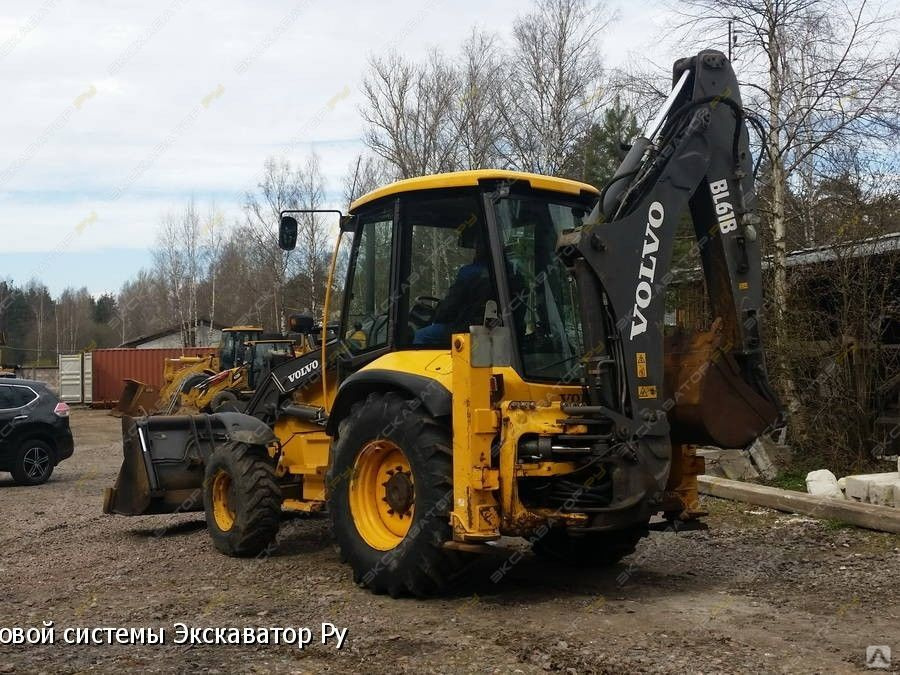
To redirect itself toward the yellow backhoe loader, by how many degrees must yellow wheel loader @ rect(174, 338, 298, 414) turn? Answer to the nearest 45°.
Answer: approximately 90° to its left

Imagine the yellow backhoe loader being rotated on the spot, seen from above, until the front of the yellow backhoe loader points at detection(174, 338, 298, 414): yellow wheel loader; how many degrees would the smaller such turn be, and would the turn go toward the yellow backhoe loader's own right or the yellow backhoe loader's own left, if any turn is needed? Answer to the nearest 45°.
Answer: approximately 45° to the yellow backhoe loader's own right

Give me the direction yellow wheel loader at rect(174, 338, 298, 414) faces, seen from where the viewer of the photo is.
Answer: facing to the left of the viewer

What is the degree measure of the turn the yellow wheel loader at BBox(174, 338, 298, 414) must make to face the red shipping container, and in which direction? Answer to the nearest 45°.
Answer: approximately 90° to its right

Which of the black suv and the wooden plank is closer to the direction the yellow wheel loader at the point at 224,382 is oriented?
the black suv

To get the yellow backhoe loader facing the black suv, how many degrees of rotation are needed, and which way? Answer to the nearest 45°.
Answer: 0° — it already faces it

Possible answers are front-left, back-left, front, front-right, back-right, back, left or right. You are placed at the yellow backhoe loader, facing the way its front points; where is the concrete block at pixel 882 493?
right

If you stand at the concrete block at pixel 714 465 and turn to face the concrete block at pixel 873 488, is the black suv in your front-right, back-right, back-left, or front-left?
back-right

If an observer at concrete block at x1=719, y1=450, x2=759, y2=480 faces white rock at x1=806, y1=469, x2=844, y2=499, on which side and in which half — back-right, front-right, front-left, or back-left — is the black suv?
back-right

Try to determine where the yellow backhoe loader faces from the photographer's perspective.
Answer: facing away from the viewer and to the left of the viewer
